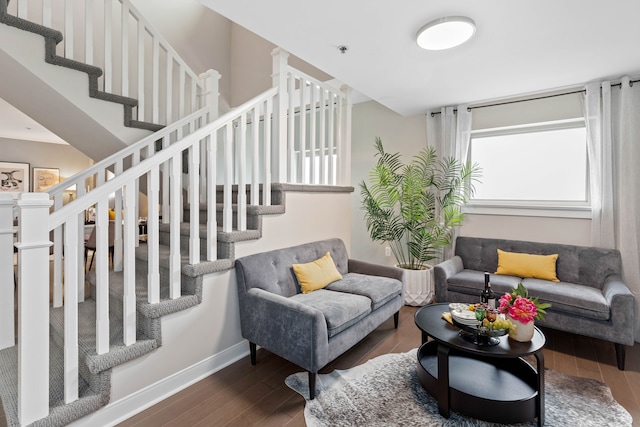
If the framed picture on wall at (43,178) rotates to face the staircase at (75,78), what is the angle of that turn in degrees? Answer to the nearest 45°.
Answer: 0° — it already faces it

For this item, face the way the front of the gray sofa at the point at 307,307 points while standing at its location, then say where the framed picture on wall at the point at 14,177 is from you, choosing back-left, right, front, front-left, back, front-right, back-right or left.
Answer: back

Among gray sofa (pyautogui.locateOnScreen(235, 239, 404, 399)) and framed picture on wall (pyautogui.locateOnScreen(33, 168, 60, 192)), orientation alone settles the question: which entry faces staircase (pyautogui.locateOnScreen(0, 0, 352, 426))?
the framed picture on wall

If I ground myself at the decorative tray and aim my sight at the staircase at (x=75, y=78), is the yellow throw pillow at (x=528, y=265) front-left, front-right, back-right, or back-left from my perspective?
back-right

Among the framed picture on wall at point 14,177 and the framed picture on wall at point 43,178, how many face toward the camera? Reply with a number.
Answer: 2

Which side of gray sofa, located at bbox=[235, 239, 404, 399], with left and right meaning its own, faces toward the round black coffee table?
front

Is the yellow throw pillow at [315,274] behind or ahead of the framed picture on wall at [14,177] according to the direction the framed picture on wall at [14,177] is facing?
ahead

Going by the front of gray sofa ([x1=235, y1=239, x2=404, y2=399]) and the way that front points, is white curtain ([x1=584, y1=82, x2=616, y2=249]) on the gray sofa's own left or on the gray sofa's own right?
on the gray sofa's own left

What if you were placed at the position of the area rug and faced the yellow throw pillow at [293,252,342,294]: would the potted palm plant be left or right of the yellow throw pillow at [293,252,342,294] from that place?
right

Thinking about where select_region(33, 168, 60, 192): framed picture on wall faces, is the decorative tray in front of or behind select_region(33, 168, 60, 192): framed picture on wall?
in front

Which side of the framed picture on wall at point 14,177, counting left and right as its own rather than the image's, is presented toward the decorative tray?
front

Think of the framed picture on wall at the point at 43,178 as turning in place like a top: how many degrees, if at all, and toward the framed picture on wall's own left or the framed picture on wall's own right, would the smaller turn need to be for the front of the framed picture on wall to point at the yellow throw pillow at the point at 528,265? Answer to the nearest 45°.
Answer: approximately 45° to the framed picture on wall's own left

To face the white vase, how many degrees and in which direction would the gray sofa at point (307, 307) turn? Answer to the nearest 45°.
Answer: approximately 45° to its left
